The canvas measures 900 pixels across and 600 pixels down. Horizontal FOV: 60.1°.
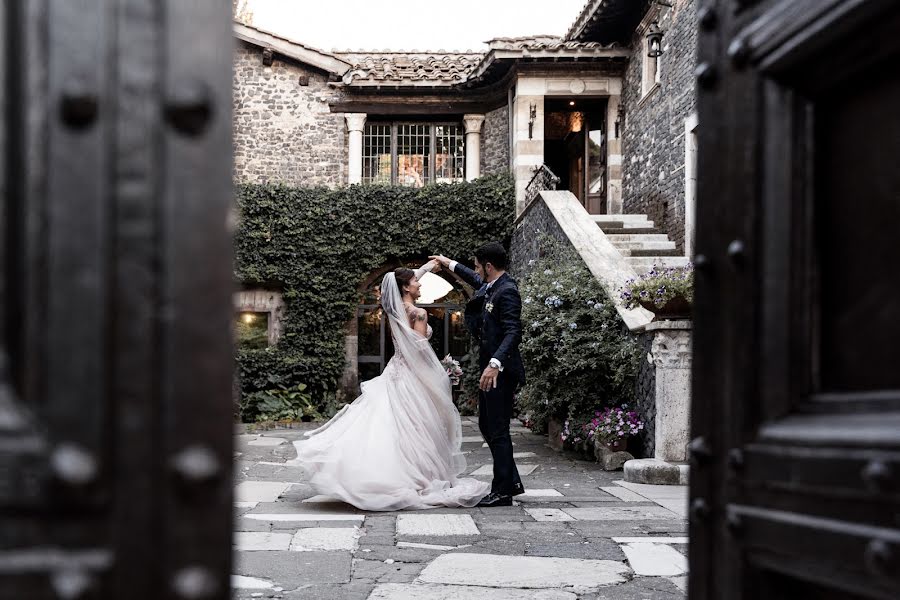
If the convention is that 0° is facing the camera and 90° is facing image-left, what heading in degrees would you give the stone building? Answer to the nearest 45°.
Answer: approximately 0°

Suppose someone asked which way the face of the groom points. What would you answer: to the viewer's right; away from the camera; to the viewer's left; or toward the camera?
to the viewer's left

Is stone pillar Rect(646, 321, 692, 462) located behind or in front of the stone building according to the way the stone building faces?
in front

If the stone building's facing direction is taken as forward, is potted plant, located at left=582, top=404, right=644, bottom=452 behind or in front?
in front

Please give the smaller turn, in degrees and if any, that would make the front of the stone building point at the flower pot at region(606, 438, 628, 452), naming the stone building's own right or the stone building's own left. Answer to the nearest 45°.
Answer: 0° — it already faces it

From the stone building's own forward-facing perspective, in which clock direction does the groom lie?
The groom is roughly at 12 o'clock from the stone building.

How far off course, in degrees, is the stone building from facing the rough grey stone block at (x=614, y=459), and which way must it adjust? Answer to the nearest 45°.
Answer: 0° — it already faces it

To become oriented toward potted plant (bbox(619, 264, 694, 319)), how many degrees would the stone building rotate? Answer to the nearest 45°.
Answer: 0° — it already faces it
